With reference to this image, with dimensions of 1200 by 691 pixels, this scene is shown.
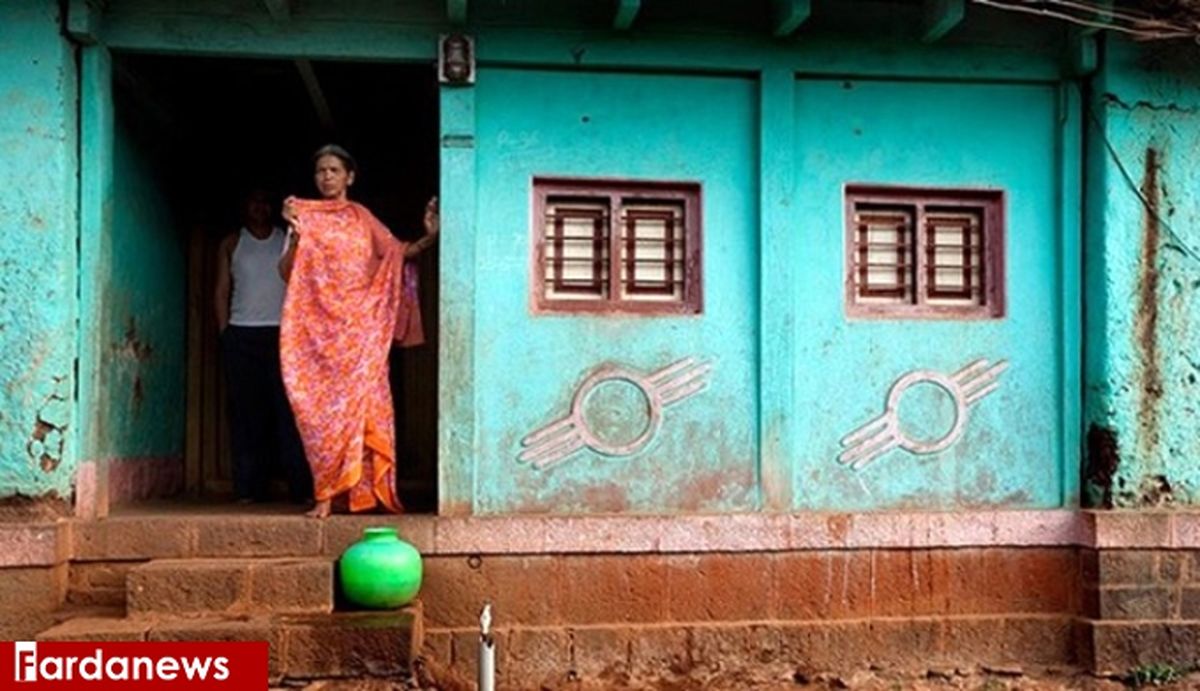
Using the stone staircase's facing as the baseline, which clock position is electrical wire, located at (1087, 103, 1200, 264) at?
The electrical wire is roughly at 9 o'clock from the stone staircase.

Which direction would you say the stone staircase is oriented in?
toward the camera

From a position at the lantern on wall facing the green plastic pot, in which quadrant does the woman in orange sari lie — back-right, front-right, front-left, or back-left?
front-right

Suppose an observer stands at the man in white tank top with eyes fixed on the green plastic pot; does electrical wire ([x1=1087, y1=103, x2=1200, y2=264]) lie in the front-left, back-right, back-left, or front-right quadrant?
front-left

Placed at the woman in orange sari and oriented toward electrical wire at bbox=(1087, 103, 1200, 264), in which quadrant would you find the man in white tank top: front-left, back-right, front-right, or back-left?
back-left

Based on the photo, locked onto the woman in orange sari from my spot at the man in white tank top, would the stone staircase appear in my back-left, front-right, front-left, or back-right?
front-right

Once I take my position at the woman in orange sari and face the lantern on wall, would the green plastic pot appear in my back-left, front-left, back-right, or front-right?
front-right

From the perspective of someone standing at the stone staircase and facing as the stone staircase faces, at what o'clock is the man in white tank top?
The man in white tank top is roughly at 6 o'clock from the stone staircase.

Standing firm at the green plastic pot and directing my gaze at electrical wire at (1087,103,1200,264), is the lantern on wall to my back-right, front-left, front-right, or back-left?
front-left
